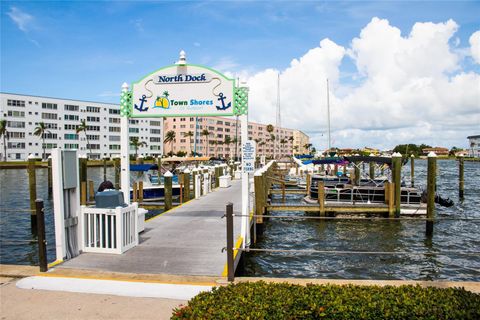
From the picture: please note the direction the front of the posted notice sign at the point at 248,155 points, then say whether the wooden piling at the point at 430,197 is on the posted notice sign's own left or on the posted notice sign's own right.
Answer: on the posted notice sign's own left

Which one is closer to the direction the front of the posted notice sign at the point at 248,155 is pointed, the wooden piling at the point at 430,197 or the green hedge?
the green hedge

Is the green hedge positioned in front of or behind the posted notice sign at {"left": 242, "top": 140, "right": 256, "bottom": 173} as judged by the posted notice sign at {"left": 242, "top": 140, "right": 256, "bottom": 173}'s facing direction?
in front

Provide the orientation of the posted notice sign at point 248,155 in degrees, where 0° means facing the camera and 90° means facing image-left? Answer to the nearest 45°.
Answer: approximately 0°

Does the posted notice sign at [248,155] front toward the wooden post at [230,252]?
yes

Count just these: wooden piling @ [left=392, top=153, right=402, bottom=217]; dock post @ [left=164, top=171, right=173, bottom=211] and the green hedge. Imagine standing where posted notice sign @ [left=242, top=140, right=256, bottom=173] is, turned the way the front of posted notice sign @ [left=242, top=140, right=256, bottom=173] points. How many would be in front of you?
1

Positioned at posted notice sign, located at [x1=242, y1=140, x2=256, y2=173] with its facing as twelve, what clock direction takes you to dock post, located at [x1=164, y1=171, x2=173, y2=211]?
The dock post is roughly at 5 o'clock from the posted notice sign.

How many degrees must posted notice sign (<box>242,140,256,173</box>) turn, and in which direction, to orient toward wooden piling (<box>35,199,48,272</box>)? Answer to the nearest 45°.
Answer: approximately 45° to its right

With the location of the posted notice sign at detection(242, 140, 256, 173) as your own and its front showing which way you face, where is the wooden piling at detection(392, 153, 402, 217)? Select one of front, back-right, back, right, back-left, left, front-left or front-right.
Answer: back-left

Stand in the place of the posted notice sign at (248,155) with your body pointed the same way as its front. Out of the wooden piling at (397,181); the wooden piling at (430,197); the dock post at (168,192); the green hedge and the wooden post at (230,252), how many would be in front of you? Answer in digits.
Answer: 2

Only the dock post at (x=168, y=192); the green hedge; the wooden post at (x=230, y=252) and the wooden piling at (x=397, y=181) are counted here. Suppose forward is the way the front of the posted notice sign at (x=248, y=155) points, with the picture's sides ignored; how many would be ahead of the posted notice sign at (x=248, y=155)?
2
